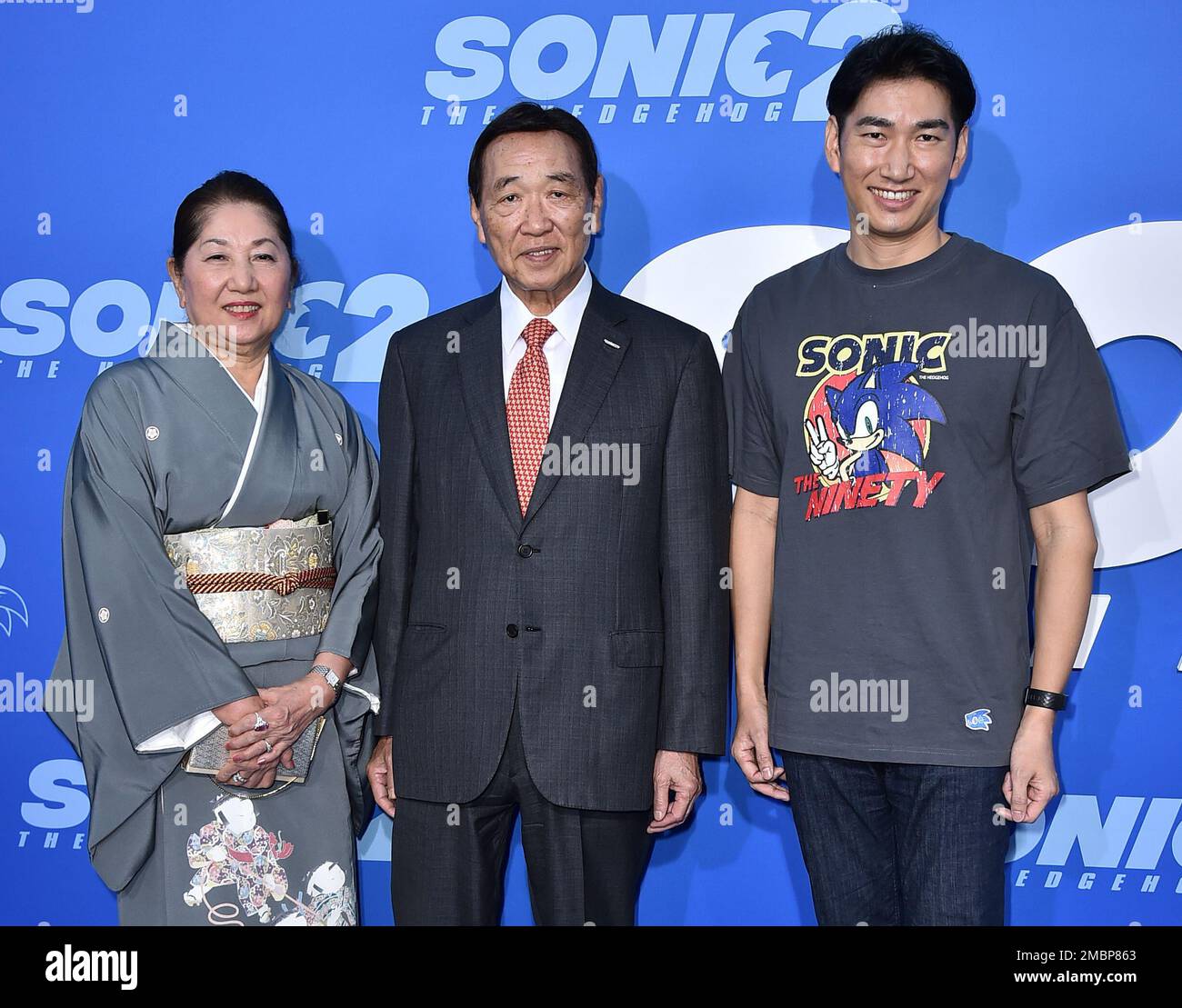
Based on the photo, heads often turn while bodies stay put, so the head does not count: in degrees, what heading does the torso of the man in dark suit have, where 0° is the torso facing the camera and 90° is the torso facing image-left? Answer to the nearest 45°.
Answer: approximately 0°

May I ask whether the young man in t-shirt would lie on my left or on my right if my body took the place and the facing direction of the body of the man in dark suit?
on my left

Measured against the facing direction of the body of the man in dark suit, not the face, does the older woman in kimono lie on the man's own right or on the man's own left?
on the man's own right
